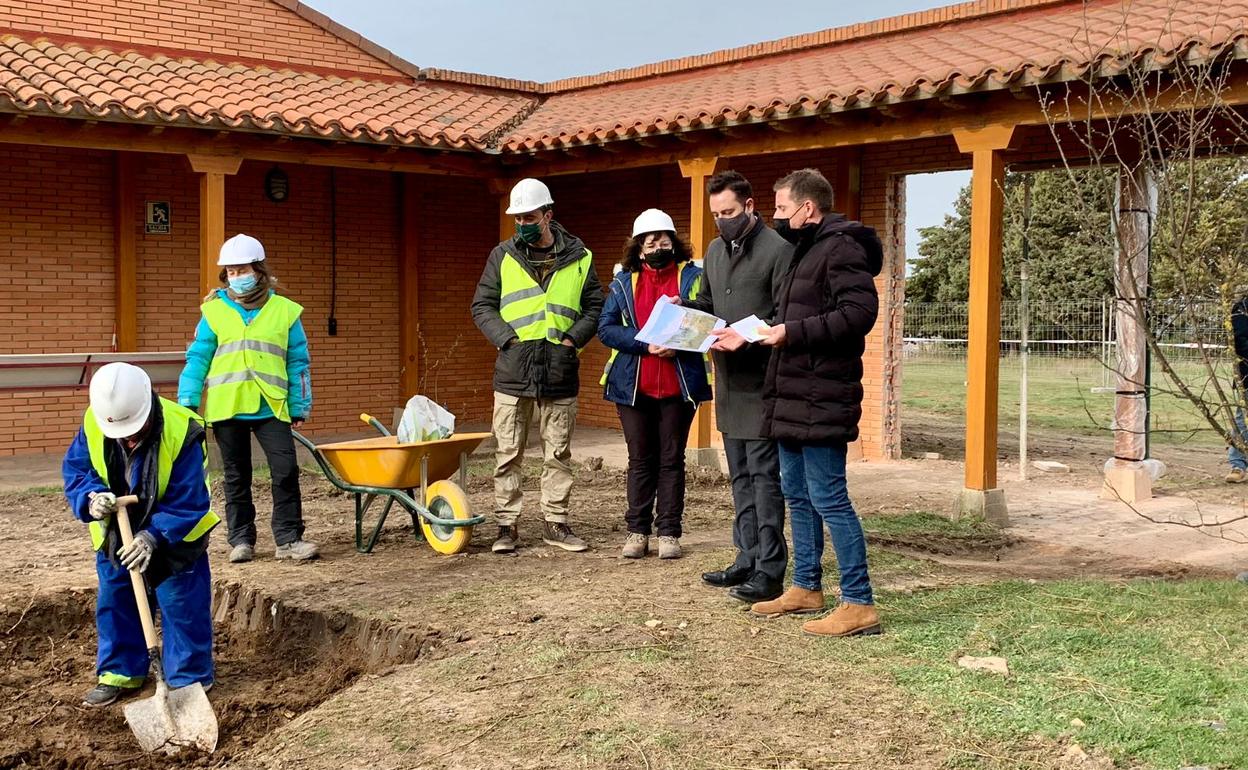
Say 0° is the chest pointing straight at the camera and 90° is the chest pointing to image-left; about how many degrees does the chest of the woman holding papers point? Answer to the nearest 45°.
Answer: approximately 0°

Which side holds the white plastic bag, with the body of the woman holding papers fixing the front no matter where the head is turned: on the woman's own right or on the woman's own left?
on the woman's own right

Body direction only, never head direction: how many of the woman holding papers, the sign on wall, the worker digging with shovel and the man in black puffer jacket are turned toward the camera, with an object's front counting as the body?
3

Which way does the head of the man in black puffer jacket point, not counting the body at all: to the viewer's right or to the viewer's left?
to the viewer's left

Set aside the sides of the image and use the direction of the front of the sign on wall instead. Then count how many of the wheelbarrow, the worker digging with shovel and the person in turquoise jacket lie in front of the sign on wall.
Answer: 3

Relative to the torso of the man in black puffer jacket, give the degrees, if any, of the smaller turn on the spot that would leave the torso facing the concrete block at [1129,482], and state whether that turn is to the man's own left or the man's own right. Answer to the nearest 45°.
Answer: approximately 135° to the man's own right

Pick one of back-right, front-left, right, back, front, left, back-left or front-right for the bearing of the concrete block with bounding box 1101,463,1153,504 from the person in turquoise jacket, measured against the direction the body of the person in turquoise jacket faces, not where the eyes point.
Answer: left

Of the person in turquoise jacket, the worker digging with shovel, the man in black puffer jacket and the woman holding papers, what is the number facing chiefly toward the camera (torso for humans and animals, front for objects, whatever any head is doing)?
3

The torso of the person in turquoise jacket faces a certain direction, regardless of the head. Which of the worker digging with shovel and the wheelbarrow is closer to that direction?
the worker digging with shovel
